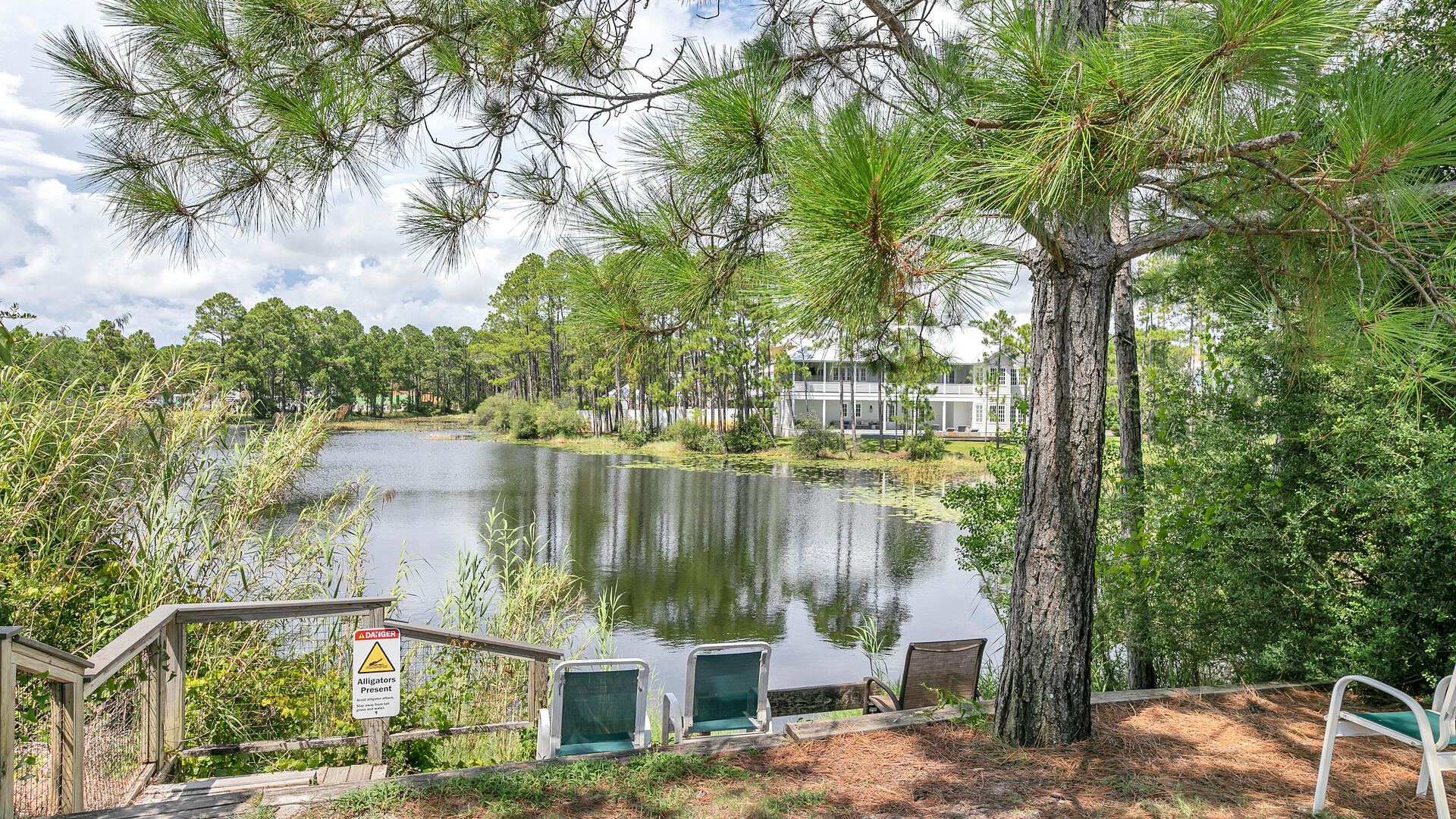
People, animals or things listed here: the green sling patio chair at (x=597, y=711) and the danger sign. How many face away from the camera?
1

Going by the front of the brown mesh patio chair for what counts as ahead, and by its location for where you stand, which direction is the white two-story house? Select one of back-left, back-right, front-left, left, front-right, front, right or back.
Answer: front-right

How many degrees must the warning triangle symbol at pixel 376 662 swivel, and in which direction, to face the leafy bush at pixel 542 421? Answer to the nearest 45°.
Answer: approximately 180°

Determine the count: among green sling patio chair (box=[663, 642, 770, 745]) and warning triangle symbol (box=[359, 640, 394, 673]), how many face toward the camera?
1

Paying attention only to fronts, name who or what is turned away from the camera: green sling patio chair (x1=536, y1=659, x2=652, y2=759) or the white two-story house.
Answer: the green sling patio chair

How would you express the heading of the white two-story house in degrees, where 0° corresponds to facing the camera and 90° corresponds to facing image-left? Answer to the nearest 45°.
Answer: approximately 0°

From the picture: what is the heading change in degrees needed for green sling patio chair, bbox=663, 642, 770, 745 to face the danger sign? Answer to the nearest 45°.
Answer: approximately 45° to its left

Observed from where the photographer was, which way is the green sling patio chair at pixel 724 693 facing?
facing away from the viewer and to the left of the viewer

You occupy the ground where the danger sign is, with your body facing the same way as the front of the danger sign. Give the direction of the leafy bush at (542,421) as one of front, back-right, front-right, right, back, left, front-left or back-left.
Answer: back

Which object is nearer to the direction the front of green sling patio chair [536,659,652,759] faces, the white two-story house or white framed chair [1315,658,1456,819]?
the white two-story house

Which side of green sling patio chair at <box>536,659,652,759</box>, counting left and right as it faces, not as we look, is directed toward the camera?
back

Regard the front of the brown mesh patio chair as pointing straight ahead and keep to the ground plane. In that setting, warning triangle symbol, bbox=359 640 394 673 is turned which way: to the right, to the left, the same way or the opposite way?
the opposite way
